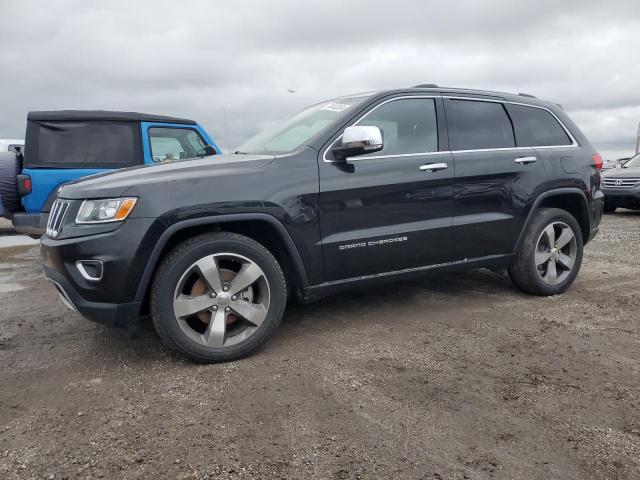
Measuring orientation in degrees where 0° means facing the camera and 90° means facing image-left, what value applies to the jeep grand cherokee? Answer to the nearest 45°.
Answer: approximately 45°

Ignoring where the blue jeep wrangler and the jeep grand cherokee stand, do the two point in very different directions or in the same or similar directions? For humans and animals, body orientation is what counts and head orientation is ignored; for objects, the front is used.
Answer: very different directions

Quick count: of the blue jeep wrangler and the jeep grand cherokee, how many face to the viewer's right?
1

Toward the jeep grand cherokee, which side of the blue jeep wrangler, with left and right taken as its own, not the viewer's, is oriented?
right

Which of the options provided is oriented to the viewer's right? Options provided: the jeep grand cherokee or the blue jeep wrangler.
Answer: the blue jeep wrangler

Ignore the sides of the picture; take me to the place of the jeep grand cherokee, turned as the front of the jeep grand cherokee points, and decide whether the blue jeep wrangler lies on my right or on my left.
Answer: on my right

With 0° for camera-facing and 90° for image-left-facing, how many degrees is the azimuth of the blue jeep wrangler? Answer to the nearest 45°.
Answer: approximately 270°
